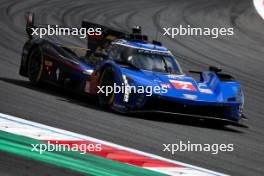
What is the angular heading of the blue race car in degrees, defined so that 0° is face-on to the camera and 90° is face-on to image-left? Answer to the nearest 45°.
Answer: approximately 315°
